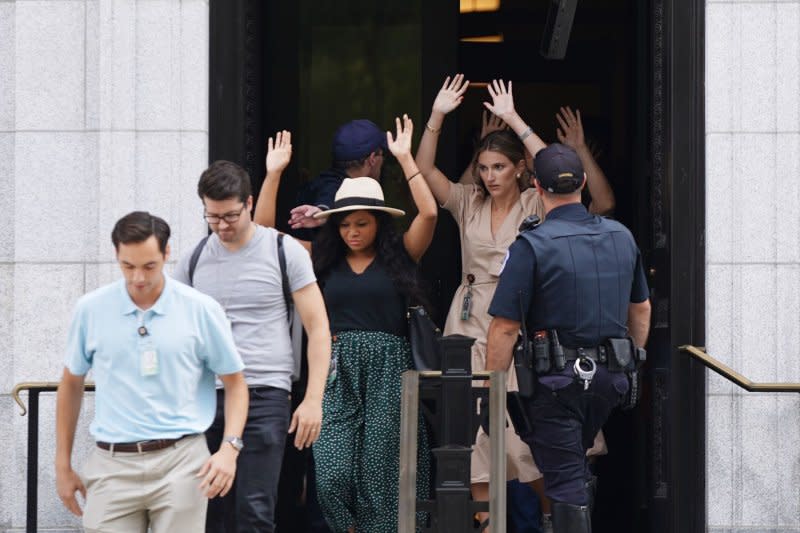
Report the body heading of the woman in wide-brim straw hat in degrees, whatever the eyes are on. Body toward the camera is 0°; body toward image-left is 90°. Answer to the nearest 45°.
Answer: approximately 0°

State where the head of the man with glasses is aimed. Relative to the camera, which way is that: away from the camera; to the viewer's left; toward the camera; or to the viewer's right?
toward the camera

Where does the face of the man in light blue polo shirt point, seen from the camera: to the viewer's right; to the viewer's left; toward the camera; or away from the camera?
toward the camera

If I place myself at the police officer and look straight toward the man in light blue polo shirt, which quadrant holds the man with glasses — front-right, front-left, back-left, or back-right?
front-right

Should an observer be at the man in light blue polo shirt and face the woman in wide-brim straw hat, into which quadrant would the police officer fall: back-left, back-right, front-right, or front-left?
front-right

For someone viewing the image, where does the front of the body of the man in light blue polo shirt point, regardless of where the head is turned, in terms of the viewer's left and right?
facing the viewer

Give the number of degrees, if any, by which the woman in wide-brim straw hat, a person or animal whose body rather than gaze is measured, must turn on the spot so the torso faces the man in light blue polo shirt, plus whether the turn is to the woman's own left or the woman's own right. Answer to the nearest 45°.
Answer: approximately 45° to the woman's own right

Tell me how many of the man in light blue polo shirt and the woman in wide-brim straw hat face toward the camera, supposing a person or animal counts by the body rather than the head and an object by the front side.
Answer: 2

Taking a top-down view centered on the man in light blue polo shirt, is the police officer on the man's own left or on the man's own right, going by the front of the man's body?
on the man's own left

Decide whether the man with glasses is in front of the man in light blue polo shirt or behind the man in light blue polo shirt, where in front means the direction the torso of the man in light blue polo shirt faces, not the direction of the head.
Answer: behind
